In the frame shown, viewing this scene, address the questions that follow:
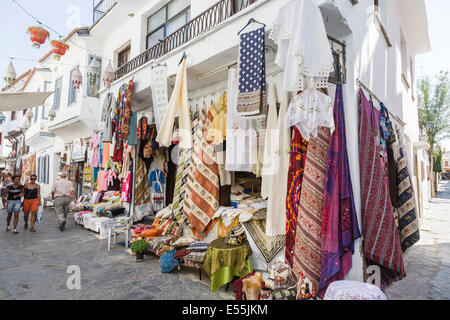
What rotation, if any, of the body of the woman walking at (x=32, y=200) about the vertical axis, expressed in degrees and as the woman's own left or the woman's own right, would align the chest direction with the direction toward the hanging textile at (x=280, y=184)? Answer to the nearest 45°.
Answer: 0° — they already face it

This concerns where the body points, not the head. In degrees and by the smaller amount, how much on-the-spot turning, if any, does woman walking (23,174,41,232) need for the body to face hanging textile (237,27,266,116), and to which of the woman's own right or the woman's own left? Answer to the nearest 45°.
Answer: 0° — they already face it

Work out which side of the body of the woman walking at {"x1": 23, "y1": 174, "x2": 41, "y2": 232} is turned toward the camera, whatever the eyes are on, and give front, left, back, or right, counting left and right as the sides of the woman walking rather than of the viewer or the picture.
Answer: front

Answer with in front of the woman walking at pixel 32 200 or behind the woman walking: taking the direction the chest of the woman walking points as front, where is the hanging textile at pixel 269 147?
in front

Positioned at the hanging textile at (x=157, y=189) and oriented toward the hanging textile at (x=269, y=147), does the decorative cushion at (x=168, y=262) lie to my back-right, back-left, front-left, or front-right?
front-right
